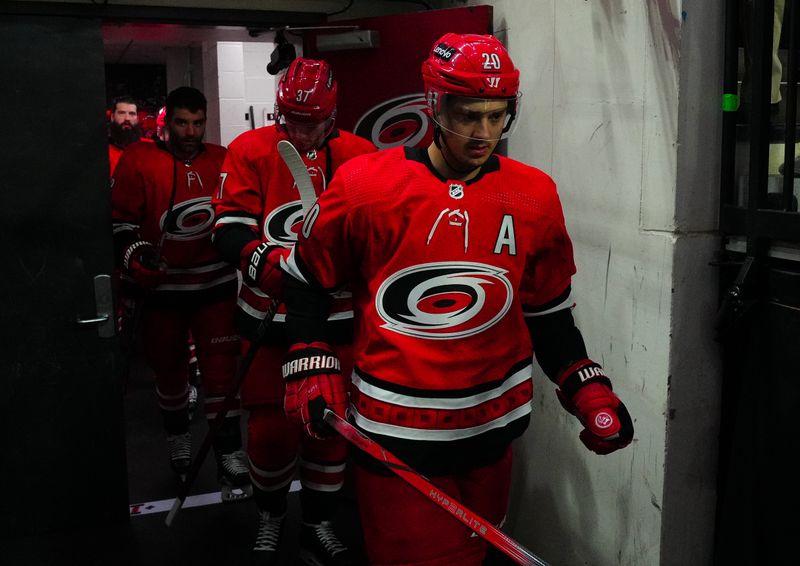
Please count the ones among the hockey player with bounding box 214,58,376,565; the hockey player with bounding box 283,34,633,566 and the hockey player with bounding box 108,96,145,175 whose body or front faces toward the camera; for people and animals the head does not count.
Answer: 3

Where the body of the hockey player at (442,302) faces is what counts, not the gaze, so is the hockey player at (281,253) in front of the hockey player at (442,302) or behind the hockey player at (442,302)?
behind

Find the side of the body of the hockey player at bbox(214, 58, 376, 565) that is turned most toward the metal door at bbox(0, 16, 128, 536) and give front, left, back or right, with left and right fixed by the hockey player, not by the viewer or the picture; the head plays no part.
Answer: right

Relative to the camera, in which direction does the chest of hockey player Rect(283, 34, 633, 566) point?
toward the camera

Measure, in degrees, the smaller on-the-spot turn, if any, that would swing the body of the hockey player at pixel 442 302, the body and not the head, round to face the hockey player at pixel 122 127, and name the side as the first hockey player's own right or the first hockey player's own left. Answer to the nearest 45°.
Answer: approximately 135° to the first hockey player's own right

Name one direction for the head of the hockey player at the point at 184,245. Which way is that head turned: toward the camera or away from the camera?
toward the camera

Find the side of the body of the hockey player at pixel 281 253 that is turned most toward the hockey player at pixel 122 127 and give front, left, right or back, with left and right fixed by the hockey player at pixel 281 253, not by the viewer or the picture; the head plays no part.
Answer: back

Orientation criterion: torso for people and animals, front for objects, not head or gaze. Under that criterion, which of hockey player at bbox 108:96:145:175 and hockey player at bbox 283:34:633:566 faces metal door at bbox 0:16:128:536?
hockey player at bbox 108:96:145:175

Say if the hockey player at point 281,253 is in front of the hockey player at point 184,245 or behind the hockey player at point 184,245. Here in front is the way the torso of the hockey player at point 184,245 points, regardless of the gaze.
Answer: in front

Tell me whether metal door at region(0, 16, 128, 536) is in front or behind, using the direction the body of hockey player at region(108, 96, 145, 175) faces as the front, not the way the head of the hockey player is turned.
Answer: in front

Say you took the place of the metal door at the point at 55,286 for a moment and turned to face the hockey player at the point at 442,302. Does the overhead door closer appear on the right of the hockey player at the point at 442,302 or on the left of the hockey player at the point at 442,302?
left

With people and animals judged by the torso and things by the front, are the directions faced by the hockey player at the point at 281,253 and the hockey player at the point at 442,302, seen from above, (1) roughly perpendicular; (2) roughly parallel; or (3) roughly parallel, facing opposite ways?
roughly parallel

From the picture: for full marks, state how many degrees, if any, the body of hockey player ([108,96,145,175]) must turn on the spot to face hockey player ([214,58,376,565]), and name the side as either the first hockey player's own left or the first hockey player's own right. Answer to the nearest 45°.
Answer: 0° — they already face them

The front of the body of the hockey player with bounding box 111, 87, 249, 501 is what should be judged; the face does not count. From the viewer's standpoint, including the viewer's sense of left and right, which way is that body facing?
facing the viewer

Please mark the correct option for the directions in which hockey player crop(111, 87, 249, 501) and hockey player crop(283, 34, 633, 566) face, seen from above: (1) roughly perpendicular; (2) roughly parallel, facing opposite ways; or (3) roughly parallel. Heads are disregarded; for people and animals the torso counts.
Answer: roughly parallel

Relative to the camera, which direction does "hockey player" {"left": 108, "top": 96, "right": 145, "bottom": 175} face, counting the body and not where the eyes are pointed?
toward the camera

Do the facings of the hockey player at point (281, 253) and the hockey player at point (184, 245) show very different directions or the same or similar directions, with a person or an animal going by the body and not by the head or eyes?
same or similar directions
